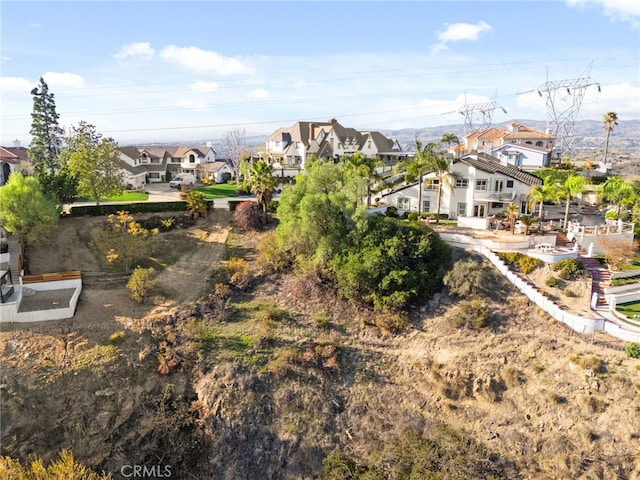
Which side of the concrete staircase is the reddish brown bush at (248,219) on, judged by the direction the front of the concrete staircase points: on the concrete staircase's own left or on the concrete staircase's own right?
on the concrete staircase's own right

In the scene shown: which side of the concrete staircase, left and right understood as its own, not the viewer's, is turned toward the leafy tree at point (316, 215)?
right

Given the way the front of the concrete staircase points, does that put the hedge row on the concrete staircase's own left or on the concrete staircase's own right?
on the concrete staircase's own right

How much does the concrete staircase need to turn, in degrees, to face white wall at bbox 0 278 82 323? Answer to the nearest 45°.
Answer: approximately 45° to its right

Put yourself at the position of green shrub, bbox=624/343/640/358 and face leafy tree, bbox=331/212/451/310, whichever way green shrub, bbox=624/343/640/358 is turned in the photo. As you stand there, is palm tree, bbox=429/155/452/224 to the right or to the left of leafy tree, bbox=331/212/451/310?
right

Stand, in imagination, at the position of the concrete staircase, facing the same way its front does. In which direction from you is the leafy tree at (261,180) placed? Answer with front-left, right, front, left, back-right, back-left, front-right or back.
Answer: right

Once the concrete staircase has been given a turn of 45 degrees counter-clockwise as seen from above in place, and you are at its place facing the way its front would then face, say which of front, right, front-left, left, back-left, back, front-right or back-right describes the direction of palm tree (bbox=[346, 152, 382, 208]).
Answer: back-right

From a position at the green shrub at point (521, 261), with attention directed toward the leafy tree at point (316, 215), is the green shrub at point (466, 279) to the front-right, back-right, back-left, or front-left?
front-left

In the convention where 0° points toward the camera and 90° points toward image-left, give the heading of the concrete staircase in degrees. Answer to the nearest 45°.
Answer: approximately 0°

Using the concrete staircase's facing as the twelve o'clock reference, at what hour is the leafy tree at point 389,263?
The leafy tree is roughly at 2 o'clock from the concrete staircase.

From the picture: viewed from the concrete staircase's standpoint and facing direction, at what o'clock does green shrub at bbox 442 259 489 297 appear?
The green shrub is roughly at 2 o'clock from the concrete staircase.

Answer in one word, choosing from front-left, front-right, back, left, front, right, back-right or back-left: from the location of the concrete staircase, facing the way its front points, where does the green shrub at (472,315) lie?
front-right

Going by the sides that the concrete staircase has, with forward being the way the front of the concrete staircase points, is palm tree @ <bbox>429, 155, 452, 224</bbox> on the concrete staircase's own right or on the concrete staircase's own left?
on the concrete staircase's own right

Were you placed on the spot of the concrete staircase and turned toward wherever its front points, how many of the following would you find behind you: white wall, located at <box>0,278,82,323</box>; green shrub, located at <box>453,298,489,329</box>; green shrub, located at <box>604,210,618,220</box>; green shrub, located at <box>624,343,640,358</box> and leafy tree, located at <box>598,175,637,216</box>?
2

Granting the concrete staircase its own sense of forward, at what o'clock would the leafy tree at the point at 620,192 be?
The leafy tree is roughly at 6 o'clock from the concrete staircase.

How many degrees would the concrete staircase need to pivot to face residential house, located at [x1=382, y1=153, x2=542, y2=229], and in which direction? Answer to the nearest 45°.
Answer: approximately 135° to its right

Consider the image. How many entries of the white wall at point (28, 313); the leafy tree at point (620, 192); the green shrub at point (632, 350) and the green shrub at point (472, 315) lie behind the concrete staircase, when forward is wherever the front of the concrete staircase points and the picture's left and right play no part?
1
